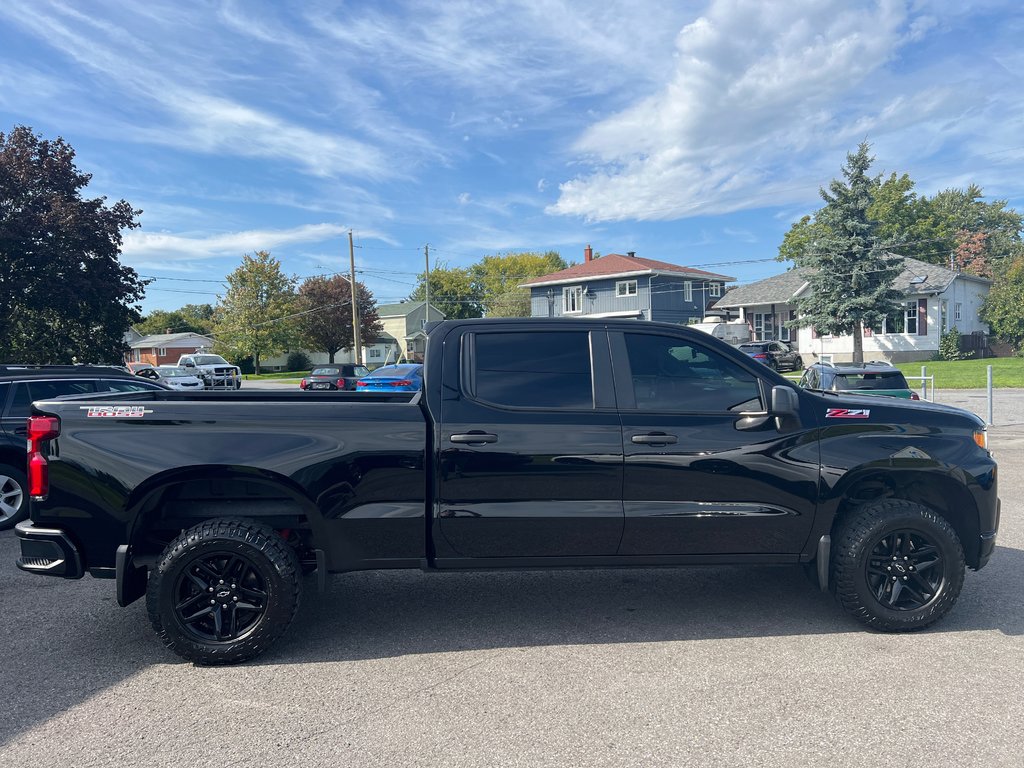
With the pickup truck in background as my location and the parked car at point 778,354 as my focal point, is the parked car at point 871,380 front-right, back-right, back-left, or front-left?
front-right

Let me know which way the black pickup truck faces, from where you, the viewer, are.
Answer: facing to the right of the viewer

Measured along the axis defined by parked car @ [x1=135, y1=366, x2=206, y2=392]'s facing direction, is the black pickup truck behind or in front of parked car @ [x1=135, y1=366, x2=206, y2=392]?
in front

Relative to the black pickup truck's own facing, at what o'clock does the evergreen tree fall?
The evergreen tree is roughly at 10 o'clock from the black pickup truck.

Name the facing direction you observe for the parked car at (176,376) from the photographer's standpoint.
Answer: facing the viewer and to the right of the viewer

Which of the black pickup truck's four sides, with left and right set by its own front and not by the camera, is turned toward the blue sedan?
left

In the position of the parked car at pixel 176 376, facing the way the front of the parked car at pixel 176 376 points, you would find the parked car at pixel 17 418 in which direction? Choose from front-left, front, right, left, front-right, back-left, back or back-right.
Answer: front-right

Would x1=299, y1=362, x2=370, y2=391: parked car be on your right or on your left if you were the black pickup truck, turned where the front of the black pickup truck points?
on your left
